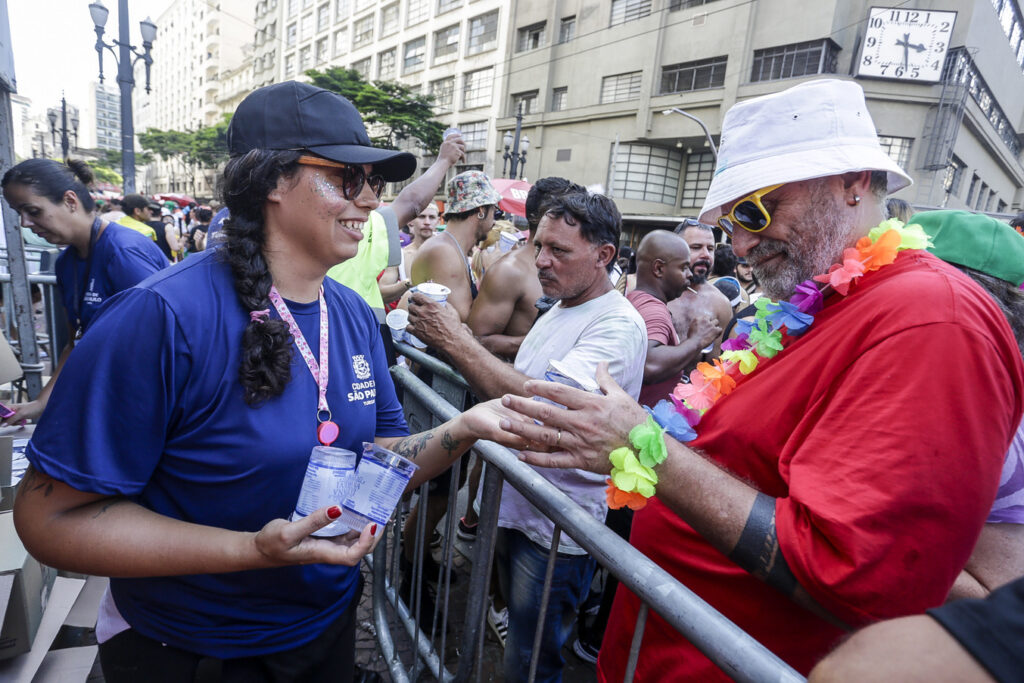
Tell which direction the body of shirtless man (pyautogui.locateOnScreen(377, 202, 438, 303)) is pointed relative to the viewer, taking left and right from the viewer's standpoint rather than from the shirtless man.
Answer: facing the viewer and to the right of the viewer

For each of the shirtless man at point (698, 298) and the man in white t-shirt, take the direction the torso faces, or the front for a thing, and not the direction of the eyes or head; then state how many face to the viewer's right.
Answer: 0

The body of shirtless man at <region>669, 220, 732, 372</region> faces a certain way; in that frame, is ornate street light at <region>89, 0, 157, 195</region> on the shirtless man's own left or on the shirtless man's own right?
on the shirtless man's own right

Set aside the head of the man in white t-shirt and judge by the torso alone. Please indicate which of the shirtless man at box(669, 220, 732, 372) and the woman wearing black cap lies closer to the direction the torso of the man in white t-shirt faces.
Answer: the woman wearing black cap

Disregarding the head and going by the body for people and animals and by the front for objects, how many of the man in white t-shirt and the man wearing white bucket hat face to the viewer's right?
0

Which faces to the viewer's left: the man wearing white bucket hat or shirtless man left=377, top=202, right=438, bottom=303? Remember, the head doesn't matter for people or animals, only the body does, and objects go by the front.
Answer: the man wearing white bucket hat

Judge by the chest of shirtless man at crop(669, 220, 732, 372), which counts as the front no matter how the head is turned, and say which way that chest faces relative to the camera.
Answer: toward the camera

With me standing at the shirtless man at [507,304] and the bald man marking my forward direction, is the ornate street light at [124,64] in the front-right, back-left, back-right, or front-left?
back-left

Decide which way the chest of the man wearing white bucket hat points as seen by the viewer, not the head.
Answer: to the viewer's left

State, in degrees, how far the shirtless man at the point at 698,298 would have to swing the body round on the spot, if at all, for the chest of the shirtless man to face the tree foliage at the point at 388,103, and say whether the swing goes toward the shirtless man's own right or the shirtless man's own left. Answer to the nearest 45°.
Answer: approximately 135° to the shirtless man's own right
